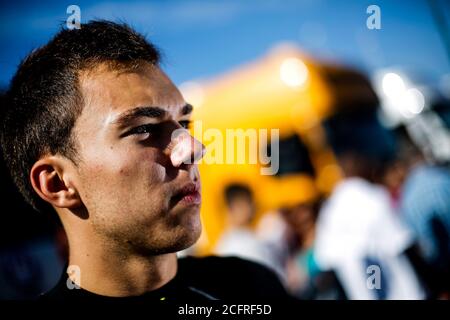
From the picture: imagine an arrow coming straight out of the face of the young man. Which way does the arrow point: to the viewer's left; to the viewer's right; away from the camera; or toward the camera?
to the viewer's right

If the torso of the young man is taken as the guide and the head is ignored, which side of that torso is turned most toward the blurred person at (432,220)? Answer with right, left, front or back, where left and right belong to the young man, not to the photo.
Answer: left

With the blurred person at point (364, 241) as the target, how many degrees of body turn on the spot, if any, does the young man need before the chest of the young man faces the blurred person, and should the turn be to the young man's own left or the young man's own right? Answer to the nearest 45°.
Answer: approximately 90° to the young man's own left

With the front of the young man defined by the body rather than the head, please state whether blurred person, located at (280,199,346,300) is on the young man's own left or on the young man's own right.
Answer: on the young man's own left

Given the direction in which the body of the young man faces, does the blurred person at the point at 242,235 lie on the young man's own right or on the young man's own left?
on the young man's own left
